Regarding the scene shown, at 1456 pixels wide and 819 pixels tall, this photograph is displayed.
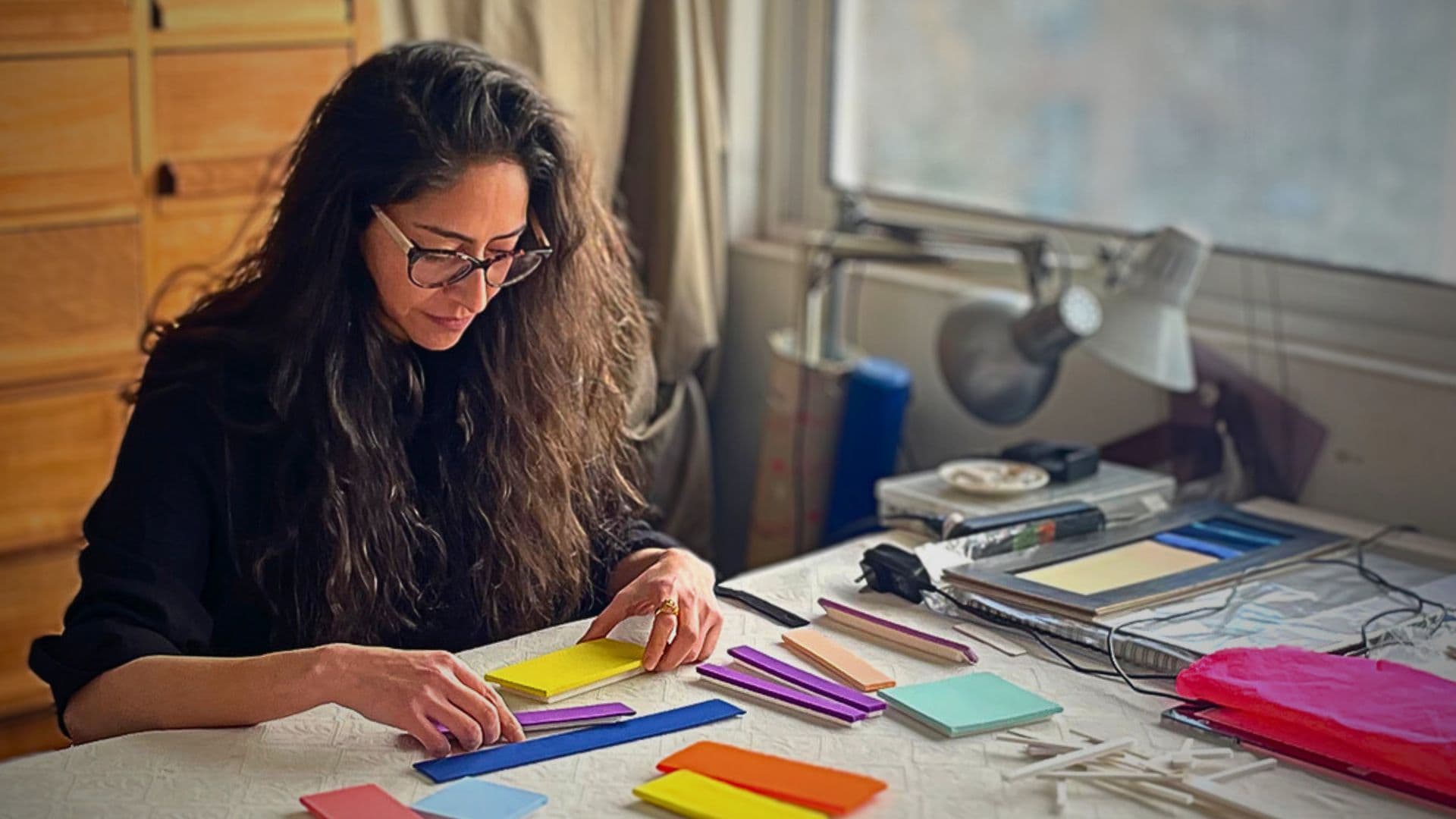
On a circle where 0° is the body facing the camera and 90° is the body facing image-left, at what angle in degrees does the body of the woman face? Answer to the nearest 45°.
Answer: approximately 315°

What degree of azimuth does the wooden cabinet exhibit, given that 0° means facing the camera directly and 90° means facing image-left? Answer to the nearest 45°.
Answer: approximately 0°

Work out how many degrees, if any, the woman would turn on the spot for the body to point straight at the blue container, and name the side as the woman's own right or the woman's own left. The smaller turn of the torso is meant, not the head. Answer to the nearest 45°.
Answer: approximately 90° to the woman's own left

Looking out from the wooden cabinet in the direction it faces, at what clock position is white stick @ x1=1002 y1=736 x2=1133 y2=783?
The white stick is roughly at 11 o'clock from the wooden cabinet.

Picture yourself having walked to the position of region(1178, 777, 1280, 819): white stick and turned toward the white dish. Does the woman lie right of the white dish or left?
left

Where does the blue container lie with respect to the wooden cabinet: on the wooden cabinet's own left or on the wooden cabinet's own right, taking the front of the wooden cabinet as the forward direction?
on the wooden cabinet's own left

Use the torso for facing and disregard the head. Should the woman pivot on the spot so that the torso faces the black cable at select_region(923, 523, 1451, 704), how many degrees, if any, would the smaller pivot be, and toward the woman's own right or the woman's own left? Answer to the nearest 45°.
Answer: approximately 45° to the woman's own left

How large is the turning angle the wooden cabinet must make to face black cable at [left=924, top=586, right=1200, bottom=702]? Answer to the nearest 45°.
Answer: approximately 45° to its left

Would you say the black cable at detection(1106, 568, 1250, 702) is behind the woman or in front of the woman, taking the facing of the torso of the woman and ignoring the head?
in front

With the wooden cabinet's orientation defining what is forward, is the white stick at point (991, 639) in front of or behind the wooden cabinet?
in front

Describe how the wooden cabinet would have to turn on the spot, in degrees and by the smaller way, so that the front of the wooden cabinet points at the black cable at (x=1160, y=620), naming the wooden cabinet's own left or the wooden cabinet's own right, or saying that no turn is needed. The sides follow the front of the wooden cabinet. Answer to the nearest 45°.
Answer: approximately 45° to the wooden cabinet's own left

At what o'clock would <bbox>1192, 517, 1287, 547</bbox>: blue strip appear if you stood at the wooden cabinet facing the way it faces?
The blue strip is roughly at 10 o'clock from the wooden cabinet.
